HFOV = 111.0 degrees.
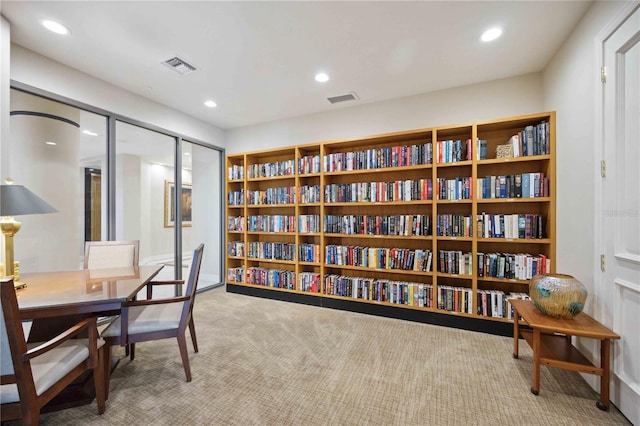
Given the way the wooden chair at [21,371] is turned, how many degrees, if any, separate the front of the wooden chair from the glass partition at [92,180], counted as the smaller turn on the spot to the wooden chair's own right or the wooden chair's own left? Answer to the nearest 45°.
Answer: approximately 45° to the wooden chair's own left

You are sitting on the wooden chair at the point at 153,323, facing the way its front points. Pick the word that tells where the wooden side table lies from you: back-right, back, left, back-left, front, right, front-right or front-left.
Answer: back-left

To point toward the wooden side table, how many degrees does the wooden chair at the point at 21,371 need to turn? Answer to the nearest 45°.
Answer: approximately 90° to its right

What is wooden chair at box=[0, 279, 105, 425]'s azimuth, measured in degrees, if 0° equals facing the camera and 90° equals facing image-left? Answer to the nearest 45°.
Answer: approximately 225°

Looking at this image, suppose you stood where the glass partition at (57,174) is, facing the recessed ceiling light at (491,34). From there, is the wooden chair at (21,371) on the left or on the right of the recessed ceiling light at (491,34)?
right

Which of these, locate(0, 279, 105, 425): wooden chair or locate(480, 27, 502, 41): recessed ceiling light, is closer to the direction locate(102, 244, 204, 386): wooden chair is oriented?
the wooden chair

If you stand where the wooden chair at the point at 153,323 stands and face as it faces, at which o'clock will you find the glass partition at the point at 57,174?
The glass partition is roughly at 2 o'clock from the wooden chair.

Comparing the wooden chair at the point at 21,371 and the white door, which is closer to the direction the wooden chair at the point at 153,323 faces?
the wooden chair

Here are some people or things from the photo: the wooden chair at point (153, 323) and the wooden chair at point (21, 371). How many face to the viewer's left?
1

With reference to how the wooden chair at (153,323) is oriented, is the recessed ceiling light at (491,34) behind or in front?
behind

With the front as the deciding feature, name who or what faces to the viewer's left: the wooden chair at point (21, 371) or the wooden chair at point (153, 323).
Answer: the wooden chair at point (153, 323)

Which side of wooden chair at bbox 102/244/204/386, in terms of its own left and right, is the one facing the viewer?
left

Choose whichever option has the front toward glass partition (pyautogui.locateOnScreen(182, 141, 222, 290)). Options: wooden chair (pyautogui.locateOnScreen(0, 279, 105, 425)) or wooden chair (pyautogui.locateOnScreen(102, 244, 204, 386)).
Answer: wooden chair (pyautogui.locateOnScreen(0, 279, 105, 425))

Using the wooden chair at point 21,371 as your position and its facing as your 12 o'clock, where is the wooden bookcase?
The wooden bookcase is roughly at 2 o'clock from the wooden chair.
